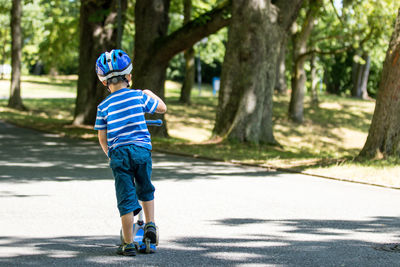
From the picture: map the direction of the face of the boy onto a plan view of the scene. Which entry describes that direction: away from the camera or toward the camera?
away from the camera

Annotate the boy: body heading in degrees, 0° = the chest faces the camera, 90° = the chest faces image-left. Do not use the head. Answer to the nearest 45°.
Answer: approximately 180°
